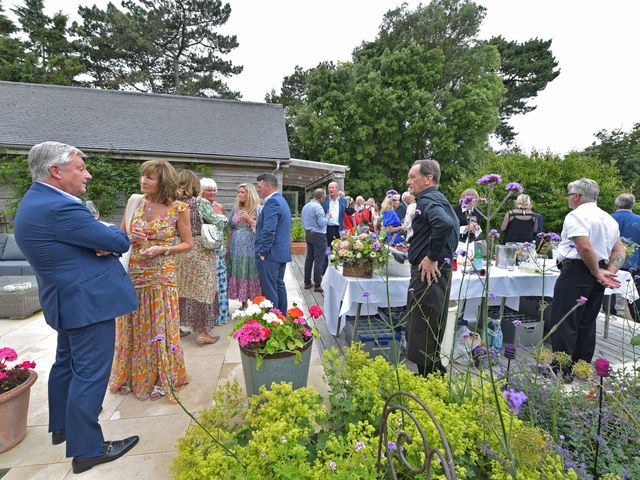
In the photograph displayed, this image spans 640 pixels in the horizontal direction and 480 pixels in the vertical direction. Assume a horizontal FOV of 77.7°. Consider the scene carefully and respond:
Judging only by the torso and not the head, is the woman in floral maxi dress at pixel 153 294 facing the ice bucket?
no

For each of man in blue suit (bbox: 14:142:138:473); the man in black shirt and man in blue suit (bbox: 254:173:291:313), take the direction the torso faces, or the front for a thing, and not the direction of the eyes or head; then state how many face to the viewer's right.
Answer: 1

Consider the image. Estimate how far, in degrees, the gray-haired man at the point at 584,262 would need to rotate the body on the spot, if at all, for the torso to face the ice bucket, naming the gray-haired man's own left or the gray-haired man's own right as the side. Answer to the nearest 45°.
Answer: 0° — they already face it

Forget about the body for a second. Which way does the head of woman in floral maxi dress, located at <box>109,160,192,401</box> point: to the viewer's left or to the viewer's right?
to the viewer's left

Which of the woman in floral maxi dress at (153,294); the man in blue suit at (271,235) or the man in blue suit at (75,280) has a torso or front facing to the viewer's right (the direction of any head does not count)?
the man in blue suit at (75,280)

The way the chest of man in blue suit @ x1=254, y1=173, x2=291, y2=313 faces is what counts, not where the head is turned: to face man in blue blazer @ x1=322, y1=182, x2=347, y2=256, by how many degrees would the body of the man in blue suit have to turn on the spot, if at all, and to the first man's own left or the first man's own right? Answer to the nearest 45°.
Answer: approximately 90° to the first man's own right

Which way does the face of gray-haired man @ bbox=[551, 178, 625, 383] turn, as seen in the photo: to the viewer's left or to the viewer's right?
to the viewer's left

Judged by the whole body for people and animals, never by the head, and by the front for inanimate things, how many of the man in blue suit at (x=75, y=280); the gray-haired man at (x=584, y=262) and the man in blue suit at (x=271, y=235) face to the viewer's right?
1

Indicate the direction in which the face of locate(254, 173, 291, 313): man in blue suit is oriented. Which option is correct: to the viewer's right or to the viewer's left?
to the viewer's left

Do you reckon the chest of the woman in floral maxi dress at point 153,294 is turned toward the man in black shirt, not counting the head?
no

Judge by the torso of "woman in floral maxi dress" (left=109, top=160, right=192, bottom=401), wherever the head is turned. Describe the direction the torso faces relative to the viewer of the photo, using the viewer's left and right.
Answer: facing the viewer and to the left of the viewer

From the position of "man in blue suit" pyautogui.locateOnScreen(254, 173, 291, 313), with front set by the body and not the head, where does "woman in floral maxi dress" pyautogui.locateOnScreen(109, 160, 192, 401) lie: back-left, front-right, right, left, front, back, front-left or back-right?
front-left

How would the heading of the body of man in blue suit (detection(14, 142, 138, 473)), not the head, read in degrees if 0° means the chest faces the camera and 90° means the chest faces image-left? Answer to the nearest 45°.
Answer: approximately 270°
